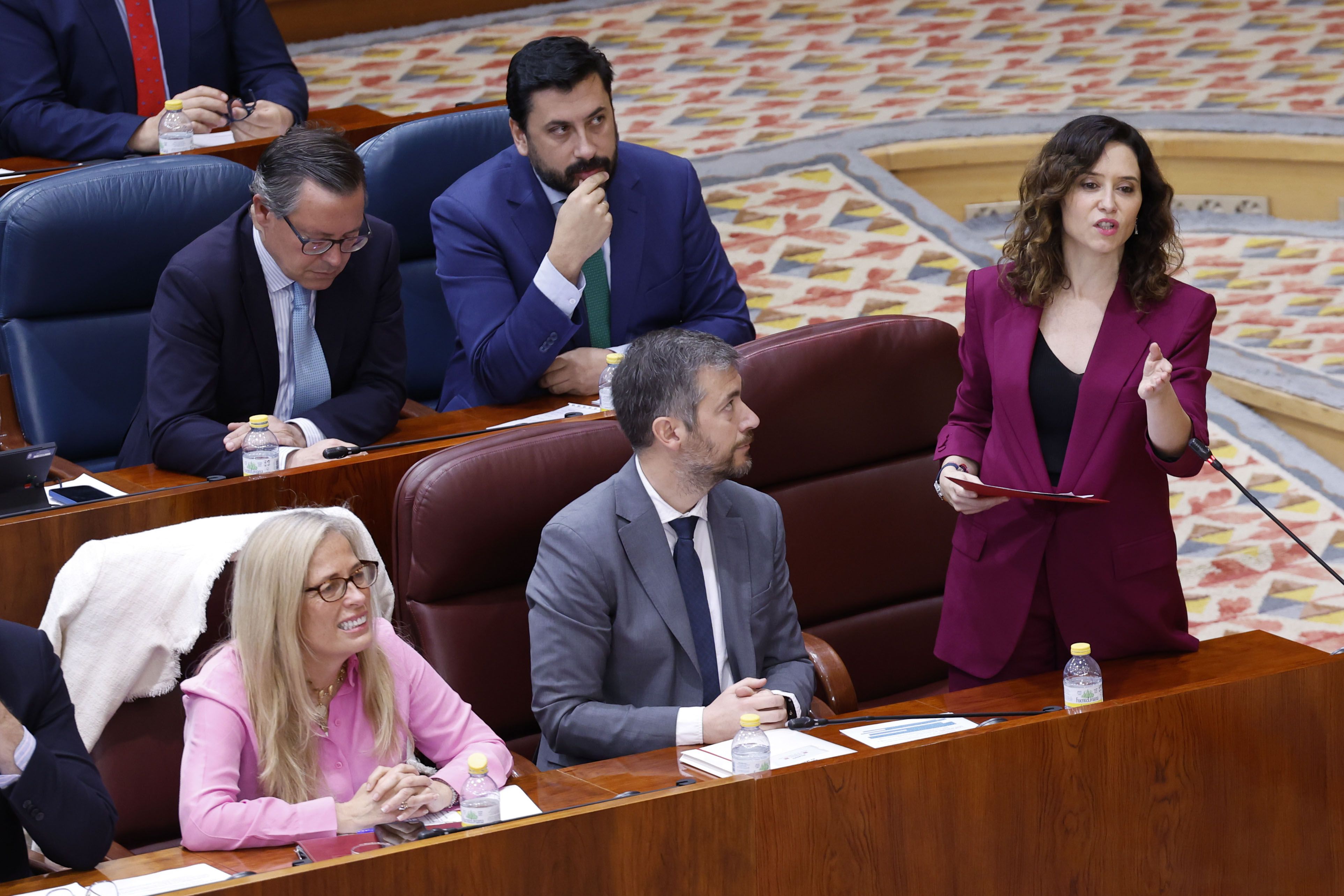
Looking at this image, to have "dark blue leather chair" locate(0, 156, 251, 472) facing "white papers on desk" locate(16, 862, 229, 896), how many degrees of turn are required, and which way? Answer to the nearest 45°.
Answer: approximately 45° to its right

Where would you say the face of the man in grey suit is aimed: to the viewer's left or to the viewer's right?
to the viewer's right

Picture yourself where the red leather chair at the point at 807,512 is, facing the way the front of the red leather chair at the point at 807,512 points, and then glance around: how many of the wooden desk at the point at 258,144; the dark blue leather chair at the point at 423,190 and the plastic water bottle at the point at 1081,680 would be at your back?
2

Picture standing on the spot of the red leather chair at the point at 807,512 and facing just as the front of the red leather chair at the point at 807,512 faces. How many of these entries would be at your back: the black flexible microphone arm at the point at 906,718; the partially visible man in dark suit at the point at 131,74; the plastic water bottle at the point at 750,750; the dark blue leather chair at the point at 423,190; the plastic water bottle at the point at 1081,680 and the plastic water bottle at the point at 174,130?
3

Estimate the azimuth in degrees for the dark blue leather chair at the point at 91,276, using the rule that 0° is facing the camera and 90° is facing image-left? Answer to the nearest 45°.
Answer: approximately 315°

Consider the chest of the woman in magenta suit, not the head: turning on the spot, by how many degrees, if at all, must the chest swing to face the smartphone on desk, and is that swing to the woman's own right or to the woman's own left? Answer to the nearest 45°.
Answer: approximately 90° to the woman's own right

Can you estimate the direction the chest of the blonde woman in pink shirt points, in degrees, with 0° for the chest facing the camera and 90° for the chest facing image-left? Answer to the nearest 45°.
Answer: approximately 315°

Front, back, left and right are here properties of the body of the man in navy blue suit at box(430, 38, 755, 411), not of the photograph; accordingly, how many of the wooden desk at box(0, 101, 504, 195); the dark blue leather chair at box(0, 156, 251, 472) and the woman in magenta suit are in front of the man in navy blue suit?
1
